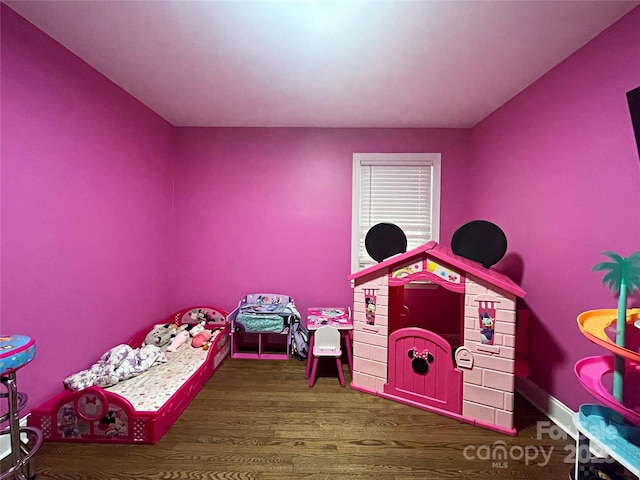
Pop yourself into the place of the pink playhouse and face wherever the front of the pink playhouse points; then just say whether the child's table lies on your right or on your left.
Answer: on your right

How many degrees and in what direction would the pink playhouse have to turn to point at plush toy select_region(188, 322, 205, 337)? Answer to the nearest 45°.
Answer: approximately 45° to its right

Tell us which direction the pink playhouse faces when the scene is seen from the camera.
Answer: facing the viewer and to the left of the viewer

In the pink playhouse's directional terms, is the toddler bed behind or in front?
in front

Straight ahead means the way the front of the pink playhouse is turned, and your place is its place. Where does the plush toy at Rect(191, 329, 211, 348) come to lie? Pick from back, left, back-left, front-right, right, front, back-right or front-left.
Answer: front-right

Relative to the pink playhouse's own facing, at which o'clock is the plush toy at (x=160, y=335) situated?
The plush toy is roughly at 1 o'clock from the pink playhouse.

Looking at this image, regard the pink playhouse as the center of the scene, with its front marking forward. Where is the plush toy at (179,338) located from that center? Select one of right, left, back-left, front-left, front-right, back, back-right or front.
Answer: front-right
